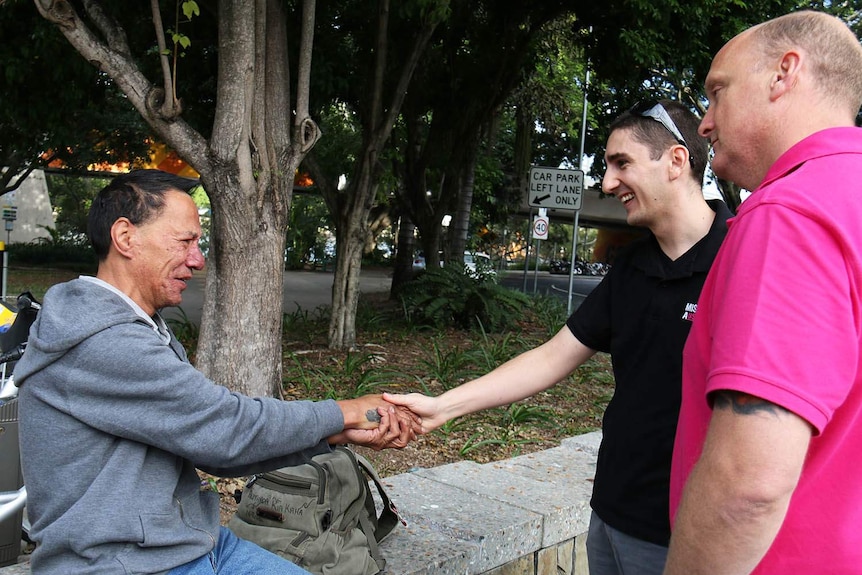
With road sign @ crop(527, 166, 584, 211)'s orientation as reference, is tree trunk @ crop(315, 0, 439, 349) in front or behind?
in front

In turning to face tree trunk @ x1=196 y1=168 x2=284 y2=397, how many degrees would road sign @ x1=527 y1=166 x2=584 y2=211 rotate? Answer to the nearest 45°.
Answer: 0° — it already faces it

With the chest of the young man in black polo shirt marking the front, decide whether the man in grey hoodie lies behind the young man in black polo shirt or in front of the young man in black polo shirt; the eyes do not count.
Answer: in front

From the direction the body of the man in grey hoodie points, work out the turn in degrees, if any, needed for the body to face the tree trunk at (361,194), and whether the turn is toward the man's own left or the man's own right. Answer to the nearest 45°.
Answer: approximately 90° to the man's own left

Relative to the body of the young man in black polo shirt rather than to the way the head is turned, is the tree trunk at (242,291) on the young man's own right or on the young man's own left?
on the young man's own right

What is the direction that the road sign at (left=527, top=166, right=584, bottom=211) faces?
toward the camera

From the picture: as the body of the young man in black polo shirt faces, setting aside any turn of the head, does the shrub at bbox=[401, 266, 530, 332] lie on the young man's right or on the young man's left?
on the young man's right

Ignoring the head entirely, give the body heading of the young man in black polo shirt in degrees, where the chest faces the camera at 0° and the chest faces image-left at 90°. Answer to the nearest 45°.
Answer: approximately 45°

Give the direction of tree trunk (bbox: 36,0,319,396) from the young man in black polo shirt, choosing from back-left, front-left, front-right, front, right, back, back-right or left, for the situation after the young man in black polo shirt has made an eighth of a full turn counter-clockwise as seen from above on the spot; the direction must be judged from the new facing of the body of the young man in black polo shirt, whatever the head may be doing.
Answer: back-right

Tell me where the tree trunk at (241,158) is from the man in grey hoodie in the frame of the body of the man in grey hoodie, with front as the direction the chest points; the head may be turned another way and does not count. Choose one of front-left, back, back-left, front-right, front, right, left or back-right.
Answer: left

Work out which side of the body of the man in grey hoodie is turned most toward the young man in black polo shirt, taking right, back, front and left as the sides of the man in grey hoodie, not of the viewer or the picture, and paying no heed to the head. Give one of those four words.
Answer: front

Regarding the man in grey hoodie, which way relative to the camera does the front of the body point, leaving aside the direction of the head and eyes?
to the viewer's right

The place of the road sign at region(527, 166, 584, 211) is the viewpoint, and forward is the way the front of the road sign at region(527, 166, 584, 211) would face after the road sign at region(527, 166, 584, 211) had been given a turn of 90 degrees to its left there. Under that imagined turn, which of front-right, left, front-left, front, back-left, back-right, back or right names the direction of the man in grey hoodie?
right

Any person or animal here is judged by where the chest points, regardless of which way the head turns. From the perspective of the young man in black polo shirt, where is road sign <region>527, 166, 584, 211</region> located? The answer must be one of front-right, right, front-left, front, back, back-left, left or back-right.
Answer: back-right

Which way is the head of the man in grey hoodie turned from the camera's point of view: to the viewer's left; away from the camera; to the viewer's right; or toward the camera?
to the viewer's right

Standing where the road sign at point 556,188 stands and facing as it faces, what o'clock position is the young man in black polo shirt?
The young man in black polo shirt is roughly at 12 o'clock from the road sign.
